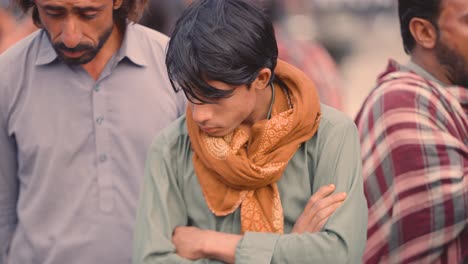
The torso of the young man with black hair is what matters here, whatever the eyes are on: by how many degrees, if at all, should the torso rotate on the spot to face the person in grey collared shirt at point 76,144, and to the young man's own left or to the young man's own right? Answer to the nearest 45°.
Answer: approximately 135° to the young man's own right

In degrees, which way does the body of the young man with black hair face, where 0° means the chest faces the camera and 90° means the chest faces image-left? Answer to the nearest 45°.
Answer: approximately 0°

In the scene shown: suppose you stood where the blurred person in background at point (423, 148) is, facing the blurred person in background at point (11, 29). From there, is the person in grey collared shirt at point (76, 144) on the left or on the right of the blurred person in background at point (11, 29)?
left

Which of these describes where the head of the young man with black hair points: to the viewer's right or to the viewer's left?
to the viewer's left

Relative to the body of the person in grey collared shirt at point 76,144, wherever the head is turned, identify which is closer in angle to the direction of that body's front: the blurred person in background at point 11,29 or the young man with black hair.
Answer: the young man with black hair

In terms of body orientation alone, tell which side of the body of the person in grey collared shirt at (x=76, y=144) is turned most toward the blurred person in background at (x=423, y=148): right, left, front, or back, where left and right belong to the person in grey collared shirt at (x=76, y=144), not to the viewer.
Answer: left
